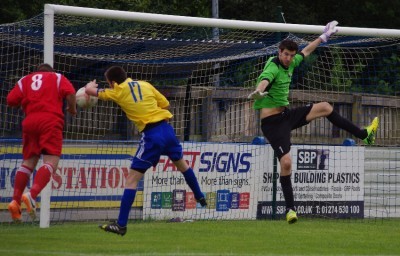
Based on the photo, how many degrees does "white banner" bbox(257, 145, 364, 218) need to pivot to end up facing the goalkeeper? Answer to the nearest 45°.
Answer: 0° — it already faces them

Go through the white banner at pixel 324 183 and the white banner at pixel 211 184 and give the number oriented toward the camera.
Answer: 2

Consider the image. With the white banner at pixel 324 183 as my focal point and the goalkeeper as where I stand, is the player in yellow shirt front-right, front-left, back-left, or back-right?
back-left

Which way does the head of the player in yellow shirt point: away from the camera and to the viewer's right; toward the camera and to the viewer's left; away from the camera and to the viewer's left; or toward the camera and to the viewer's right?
away from the camera and to the viewer's left

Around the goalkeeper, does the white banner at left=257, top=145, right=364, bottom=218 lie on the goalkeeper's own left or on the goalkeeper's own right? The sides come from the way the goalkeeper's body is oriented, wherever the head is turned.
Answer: on the goalkeeper's own left

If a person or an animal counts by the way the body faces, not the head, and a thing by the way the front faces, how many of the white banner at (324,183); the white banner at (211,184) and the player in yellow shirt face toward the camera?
2

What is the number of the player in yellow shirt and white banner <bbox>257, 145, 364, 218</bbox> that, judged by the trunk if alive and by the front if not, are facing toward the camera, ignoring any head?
1

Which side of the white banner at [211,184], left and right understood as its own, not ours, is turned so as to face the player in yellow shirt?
front

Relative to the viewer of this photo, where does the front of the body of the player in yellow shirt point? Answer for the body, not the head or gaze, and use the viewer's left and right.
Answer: facing away from the viewer and to the left of the viewer
